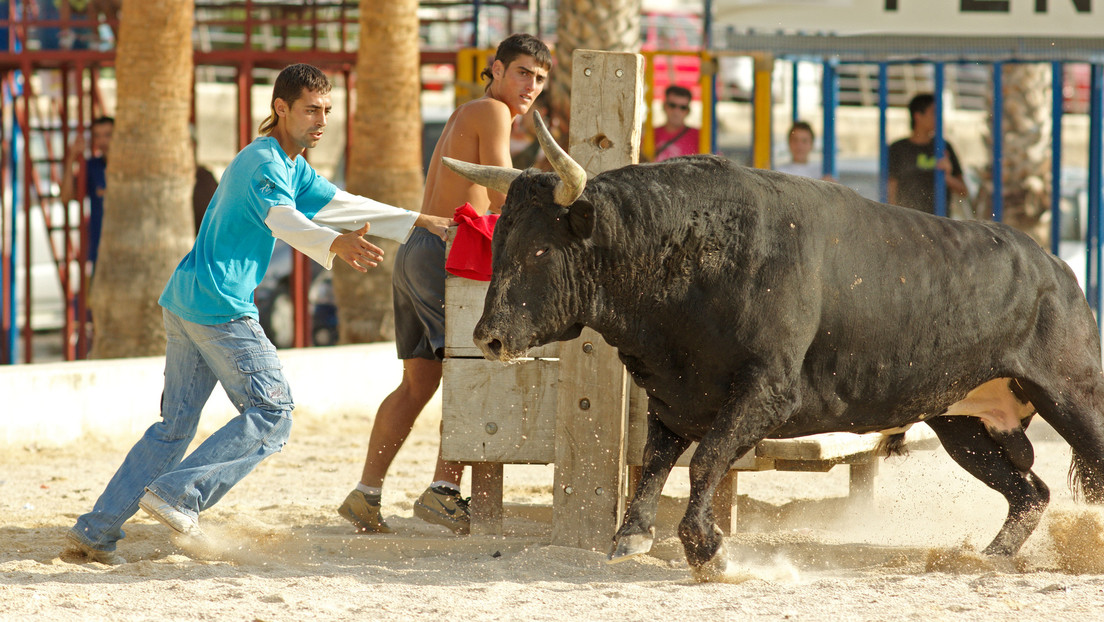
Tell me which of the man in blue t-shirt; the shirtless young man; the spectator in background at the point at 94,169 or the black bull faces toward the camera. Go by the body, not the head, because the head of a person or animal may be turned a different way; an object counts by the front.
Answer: the spectator in background

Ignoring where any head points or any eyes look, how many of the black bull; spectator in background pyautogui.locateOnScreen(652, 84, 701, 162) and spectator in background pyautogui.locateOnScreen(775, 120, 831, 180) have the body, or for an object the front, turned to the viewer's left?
1

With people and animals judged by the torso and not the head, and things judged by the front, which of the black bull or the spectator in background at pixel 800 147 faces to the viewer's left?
the black bull

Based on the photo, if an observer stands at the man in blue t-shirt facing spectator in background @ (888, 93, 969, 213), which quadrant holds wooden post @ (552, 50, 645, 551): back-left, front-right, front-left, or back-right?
front-right

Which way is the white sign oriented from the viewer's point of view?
toward the camera

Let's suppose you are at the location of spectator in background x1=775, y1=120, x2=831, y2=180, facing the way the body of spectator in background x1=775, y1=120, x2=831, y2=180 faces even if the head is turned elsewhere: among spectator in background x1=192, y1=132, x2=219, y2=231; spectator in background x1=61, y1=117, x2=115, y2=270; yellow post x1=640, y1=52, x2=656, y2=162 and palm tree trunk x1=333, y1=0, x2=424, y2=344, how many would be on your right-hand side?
4

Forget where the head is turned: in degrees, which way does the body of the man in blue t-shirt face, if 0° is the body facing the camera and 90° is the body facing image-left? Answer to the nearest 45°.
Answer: approximately 270°

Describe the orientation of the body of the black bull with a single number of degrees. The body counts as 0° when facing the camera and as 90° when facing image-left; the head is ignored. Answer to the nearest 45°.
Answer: approximately 90°

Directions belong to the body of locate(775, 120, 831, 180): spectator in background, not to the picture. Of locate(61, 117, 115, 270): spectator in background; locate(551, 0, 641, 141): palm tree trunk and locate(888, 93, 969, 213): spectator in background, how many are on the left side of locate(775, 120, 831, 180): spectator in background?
1

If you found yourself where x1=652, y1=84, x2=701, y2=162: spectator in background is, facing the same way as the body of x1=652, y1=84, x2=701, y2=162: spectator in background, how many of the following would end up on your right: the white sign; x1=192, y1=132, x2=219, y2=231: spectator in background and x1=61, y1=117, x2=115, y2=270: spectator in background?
2

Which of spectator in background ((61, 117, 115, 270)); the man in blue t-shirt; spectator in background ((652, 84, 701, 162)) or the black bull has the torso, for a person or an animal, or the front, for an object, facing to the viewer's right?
the man in blue t-shirt

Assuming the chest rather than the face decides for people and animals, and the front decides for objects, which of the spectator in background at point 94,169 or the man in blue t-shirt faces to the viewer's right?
the man in blue t-shirt

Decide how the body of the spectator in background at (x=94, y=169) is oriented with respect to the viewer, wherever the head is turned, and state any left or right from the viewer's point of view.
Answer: facing the viewer

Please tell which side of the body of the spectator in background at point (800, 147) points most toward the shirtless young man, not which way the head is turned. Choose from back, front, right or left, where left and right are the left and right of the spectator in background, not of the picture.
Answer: front

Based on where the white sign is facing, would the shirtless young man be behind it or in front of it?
in front
